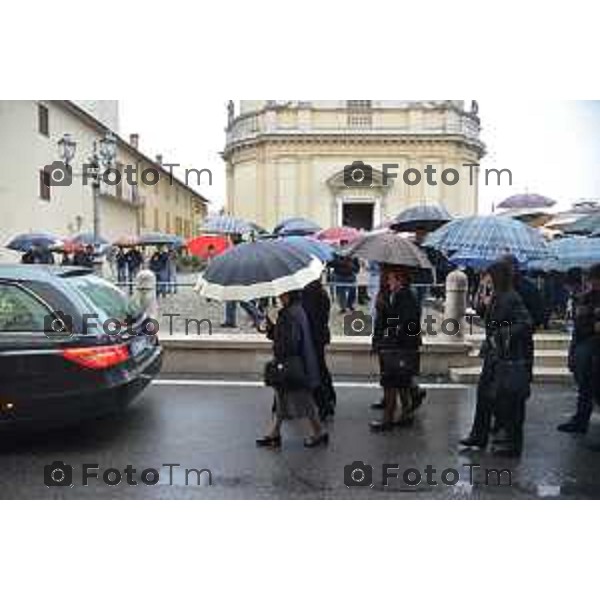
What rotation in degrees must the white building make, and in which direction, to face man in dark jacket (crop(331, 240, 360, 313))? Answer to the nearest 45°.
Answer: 0° — it already faces them

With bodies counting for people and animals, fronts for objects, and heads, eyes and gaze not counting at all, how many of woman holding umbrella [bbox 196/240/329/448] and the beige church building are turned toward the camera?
1

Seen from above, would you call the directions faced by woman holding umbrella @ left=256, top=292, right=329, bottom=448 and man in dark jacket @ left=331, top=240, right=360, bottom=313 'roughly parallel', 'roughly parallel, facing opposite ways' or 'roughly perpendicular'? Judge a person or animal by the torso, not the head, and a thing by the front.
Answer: roughly perpendicular

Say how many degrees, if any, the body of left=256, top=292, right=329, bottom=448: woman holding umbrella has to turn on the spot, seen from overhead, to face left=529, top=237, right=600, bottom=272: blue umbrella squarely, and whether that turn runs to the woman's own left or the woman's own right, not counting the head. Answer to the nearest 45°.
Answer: approximately 135° to the woman's own right

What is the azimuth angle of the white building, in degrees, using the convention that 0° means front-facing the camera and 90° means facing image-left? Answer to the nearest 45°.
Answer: approximately 315°

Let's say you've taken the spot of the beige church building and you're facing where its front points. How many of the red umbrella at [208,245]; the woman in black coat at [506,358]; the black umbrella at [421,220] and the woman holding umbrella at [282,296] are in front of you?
4

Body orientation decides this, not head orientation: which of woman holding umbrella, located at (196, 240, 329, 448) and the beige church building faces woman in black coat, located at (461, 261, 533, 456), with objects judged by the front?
the beige church building

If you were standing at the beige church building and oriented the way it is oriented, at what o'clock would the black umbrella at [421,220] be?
The black umbrella is roughly at 12 o'clock from the beige church building.

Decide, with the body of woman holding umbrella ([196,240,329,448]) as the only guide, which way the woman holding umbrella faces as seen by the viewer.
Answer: to the viewer's left

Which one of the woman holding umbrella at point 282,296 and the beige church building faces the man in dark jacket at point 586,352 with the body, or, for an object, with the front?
the beige church building

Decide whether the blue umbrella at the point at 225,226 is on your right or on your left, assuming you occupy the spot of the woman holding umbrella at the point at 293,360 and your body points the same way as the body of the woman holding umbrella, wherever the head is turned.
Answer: on your right

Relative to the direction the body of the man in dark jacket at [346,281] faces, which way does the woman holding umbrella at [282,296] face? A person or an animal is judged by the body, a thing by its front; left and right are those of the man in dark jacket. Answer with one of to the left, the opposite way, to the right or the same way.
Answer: to the right

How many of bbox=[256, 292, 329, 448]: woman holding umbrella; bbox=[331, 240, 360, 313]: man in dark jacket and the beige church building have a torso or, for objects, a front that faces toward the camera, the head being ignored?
2

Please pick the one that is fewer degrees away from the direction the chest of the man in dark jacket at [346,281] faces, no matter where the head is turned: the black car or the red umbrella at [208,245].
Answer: the black car

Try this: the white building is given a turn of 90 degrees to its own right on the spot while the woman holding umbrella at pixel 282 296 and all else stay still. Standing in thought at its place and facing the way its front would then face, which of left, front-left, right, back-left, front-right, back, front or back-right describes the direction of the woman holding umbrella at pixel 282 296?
front-left

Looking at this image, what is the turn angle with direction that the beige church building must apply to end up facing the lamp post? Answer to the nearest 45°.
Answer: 0° — it already faces it
